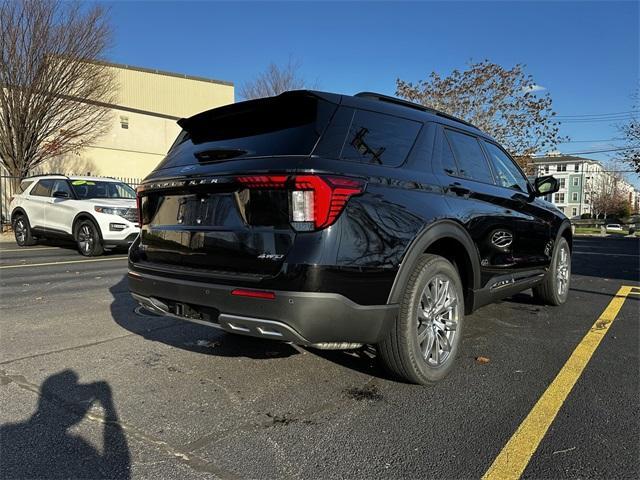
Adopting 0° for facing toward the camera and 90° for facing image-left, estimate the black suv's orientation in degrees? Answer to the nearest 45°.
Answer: approximately 225°

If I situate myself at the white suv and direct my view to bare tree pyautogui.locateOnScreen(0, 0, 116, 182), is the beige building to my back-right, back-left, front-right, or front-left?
front-right

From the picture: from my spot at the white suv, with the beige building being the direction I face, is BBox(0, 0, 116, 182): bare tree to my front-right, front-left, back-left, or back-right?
front-left

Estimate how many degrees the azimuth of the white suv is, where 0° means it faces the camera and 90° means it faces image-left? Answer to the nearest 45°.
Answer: approximately 315°

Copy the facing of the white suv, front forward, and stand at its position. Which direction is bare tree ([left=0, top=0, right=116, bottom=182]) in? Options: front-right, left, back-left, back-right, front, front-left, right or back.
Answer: back-left

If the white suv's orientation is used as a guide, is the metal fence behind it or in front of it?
behind

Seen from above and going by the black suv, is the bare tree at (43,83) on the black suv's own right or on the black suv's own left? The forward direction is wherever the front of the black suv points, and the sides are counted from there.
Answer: on the black suv's own left

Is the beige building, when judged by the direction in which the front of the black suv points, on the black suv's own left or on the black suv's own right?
on the black suv's own left

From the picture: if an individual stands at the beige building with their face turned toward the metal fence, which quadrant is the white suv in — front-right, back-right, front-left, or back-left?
front-left

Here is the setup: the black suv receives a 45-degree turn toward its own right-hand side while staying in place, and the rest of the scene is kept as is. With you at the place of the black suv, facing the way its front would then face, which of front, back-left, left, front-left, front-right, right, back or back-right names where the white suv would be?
back-left
